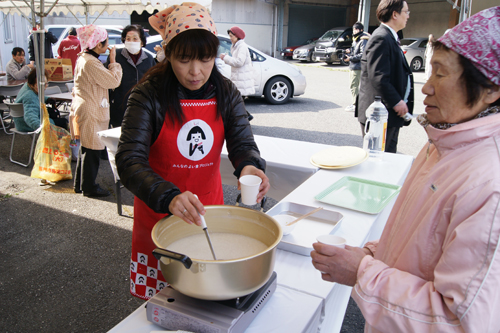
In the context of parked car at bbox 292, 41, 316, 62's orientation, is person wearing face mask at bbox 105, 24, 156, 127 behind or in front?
in front

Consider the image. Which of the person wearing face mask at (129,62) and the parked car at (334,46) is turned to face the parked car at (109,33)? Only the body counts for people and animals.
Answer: the parked car at (334,46)

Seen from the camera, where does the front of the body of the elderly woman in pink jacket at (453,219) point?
to the viewer's left

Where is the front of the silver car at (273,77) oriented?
to the viewer's right

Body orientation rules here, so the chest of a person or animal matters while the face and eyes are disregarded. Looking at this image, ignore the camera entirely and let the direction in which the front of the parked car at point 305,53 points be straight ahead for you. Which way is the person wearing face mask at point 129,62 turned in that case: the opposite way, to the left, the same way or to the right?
to the left

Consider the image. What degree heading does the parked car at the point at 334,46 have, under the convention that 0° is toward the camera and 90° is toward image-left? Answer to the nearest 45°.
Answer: approximately 45°

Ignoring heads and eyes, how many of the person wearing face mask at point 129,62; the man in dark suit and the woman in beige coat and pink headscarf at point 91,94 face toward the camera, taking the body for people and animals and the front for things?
1

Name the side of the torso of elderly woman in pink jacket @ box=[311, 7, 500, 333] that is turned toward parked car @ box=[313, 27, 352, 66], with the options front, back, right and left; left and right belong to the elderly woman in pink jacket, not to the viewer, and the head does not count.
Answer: right

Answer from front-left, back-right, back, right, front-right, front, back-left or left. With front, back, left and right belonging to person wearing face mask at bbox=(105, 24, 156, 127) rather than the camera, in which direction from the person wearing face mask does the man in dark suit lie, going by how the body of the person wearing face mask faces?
front-left

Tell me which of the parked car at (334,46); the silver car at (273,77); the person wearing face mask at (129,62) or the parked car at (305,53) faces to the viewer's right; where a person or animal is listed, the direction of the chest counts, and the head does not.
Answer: the silver car
